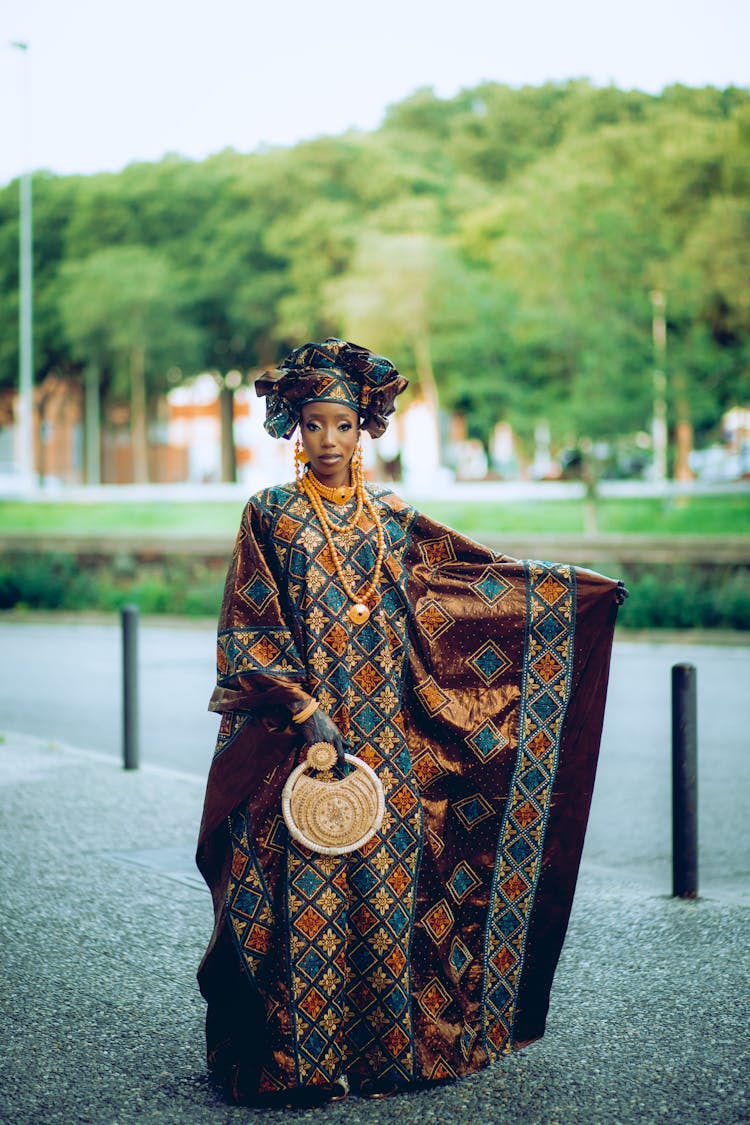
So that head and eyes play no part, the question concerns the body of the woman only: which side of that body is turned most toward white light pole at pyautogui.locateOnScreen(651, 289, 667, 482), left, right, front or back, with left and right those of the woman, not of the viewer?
back

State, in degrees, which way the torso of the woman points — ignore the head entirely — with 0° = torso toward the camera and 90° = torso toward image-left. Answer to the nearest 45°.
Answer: approximately 0°

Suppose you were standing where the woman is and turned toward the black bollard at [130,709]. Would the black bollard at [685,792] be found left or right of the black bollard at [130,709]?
right

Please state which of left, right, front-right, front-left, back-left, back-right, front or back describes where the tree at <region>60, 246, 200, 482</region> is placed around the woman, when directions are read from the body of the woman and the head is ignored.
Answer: back

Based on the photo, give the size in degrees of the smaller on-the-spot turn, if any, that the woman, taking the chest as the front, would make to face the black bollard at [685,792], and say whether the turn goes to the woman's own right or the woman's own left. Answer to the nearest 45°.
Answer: approximately 135° to the woman's own left

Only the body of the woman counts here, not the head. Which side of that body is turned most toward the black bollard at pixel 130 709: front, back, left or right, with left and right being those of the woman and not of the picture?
back
